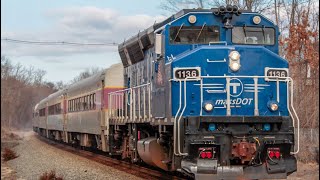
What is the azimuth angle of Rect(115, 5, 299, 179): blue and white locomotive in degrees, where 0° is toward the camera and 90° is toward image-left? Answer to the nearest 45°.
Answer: approximately 0°
